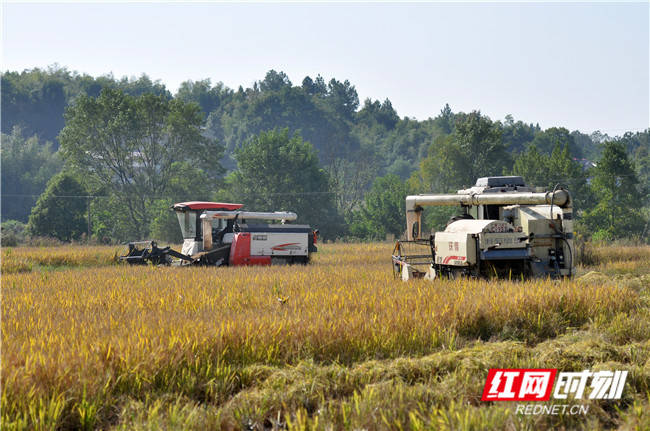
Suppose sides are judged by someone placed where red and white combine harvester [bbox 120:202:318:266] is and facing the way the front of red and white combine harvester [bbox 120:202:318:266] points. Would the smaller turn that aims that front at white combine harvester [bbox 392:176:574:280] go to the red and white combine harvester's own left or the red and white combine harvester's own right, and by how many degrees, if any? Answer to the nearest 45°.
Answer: approximately 135° to the red and white combine harvester's own left

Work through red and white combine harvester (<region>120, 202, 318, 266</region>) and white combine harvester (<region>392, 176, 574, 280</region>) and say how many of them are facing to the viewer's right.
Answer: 0

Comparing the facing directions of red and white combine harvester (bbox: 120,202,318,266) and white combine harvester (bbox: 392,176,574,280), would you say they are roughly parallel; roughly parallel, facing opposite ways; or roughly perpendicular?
roughly perpendicular

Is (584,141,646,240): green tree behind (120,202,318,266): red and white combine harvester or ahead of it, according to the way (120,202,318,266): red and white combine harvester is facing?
behind

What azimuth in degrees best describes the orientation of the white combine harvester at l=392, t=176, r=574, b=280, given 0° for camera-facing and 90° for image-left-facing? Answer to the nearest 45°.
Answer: approximately 135°

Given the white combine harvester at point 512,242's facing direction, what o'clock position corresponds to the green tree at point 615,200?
The green tree is roughly at 2 o'clock from the white combine harvester.

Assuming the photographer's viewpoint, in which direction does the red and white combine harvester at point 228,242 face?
facing to the left of the viewer

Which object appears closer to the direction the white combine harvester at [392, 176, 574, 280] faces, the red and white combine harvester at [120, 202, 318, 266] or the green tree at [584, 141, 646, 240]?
the red and white combine harvester

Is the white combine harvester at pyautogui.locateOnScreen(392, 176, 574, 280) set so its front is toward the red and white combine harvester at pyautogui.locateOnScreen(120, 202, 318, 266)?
yes
